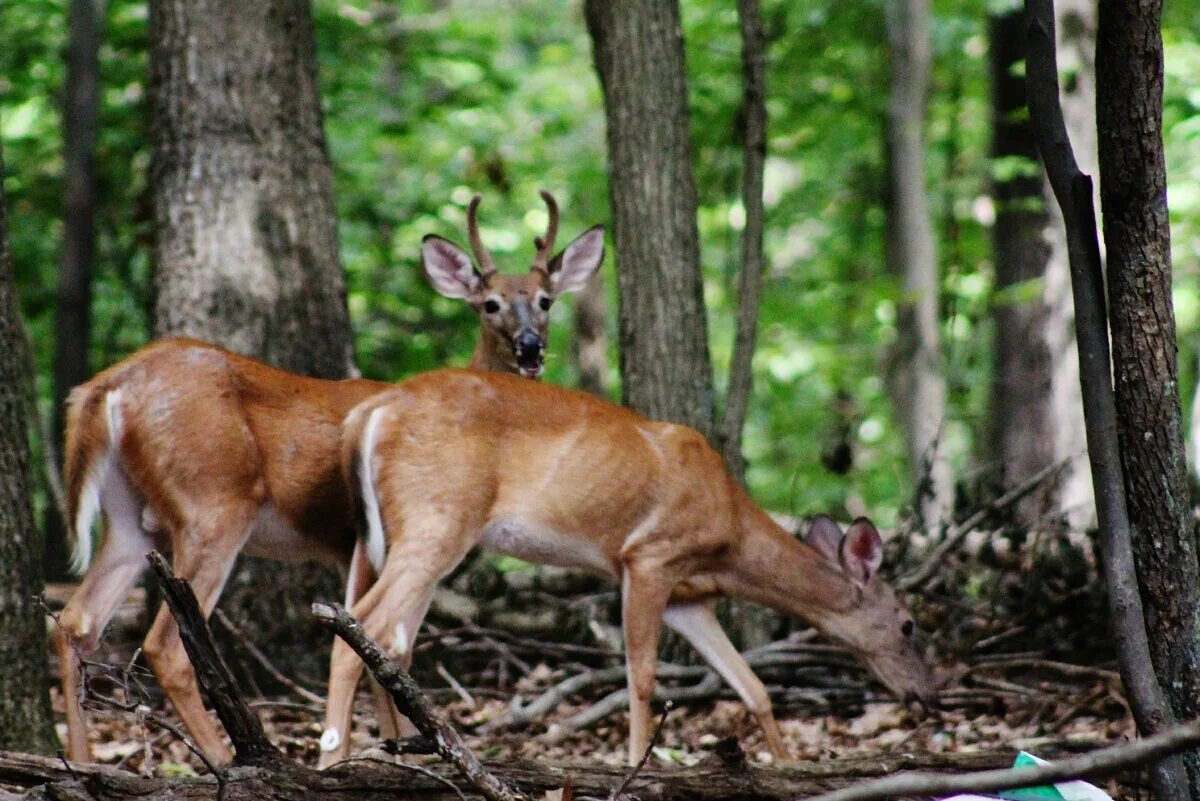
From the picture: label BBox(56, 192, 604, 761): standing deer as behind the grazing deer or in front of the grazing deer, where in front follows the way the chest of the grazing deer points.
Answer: behind

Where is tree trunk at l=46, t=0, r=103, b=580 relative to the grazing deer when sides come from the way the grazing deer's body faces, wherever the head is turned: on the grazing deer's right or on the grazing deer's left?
on the grazing deer's left

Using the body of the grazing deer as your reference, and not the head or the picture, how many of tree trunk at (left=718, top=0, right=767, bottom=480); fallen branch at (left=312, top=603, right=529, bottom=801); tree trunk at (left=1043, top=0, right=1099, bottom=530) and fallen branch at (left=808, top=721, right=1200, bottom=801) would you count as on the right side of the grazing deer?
2

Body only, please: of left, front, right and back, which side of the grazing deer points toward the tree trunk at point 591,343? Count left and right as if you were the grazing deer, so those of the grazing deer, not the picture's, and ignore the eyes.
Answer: left

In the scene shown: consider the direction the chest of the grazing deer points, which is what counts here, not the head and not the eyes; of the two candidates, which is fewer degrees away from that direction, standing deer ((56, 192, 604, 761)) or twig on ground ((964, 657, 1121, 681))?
the twig on ground

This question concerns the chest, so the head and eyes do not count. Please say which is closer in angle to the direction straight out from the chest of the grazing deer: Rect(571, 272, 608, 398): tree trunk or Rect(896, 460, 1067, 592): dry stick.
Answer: the dry stick

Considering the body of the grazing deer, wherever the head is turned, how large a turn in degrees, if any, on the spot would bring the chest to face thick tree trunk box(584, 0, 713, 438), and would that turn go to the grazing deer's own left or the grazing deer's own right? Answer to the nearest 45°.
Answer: approximately 90° to the grazing deer's own left

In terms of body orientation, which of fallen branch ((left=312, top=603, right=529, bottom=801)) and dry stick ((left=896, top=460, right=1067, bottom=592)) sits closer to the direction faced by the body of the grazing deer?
the dry stick

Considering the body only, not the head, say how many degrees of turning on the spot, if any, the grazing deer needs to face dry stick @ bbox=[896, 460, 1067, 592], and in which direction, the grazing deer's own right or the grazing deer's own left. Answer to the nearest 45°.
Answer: approximately 45° to the grazing deer's own left

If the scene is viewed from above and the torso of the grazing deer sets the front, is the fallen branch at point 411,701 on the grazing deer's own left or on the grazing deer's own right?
on the grazing deer's own right

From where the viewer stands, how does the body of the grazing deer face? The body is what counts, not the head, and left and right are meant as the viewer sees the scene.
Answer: facing to the right of the viewer
